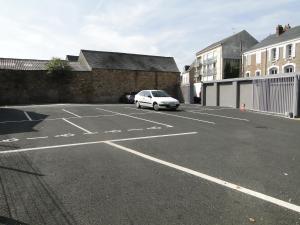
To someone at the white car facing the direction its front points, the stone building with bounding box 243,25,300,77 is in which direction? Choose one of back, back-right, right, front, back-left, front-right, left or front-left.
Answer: left

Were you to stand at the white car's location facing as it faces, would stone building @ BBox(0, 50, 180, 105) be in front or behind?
behind

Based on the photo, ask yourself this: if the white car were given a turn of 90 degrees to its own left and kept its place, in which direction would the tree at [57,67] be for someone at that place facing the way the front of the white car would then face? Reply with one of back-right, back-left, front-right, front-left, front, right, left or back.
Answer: left

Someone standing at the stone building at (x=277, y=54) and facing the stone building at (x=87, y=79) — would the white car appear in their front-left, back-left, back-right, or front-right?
front-left

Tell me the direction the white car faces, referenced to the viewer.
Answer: facing the viewer and to the right of the viewer
